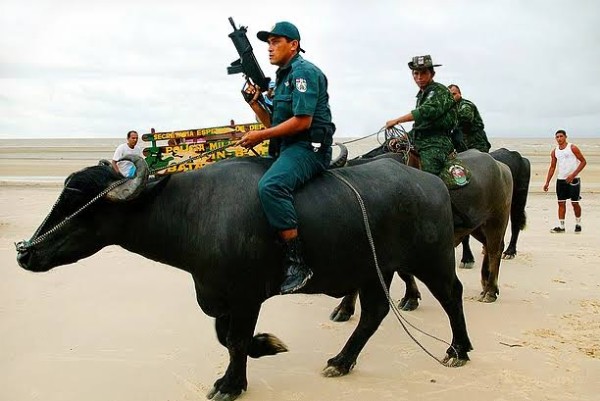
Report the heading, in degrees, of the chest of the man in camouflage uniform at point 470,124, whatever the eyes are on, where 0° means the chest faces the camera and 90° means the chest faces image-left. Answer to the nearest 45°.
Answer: approximately 90°

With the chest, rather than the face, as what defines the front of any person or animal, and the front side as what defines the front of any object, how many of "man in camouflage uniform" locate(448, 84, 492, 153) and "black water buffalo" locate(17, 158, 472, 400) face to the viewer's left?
2

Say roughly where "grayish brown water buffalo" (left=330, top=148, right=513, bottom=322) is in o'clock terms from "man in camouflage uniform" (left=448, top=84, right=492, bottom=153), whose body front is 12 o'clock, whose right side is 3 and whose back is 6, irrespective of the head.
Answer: The grayish brown water buffalo is roughly at 9 o'clock from the man in camouflage uniform.

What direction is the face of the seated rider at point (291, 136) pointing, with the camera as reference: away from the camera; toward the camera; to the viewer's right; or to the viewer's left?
to the viewer's left

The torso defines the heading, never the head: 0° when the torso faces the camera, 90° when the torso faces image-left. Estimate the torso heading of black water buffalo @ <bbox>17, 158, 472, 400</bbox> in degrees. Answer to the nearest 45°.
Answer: approximately 90°

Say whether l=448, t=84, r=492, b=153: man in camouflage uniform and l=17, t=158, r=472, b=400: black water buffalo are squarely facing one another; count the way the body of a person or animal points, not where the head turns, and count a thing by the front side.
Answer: no

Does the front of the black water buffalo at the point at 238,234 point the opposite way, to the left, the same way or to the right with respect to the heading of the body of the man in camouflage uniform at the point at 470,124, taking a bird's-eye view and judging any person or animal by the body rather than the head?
the same way

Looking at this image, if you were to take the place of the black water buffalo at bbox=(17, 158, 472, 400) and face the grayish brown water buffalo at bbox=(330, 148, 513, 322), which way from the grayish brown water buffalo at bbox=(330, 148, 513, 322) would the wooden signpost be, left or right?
left

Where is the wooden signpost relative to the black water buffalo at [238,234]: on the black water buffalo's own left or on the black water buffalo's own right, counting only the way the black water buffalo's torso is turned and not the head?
on the black water buffalo's own right

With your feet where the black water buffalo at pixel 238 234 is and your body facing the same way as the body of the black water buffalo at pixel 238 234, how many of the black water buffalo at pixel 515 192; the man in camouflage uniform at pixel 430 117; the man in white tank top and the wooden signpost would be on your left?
0

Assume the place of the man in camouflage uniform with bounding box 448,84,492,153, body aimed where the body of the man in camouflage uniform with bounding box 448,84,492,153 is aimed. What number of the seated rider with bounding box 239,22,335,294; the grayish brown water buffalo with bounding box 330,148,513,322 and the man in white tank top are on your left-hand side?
2
